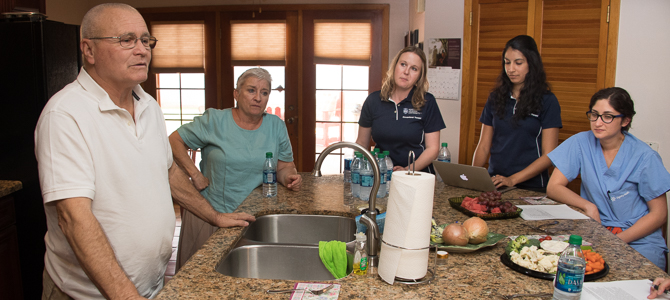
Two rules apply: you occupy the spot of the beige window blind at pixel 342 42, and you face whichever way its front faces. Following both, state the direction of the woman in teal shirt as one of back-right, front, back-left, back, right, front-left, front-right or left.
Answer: front

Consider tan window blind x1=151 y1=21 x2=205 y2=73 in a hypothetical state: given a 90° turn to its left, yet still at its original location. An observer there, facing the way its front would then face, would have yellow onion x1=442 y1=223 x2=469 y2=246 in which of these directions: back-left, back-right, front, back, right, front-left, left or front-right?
right

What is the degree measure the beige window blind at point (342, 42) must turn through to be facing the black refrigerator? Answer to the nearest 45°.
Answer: approximately 45° to its right

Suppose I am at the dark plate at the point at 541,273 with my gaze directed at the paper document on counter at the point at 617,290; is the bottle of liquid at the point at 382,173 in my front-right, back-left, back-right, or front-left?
back-left

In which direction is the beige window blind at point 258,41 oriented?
toward the camera

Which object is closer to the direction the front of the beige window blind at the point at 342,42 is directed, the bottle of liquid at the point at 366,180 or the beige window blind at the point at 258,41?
the bottle of liquid

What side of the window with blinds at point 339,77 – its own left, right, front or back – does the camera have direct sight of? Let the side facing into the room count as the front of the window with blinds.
front

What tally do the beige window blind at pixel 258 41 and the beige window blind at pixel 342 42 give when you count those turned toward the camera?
2

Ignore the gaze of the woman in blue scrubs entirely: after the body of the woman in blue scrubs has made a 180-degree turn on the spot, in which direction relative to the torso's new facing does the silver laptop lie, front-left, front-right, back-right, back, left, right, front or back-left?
back-left
